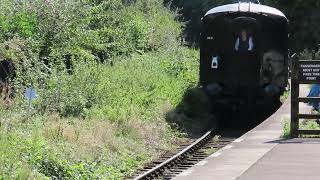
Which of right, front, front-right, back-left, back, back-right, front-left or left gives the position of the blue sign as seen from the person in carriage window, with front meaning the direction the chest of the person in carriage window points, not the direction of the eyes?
front-right

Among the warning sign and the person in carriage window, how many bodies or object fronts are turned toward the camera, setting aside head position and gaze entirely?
2

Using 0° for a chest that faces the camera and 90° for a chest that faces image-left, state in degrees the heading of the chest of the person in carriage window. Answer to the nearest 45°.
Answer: approximately 0°

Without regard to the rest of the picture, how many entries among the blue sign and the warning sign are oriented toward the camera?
2

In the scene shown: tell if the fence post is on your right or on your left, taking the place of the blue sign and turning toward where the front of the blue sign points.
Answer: on your left

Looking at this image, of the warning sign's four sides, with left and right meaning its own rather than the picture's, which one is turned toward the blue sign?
right

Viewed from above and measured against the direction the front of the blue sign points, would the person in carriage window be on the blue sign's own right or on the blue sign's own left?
on the blue sign's own left

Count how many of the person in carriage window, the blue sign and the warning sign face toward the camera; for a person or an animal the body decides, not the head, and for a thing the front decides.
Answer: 3

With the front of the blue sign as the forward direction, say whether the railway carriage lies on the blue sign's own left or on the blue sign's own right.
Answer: on the blue sign's own left

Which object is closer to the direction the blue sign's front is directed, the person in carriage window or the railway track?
the railway track
